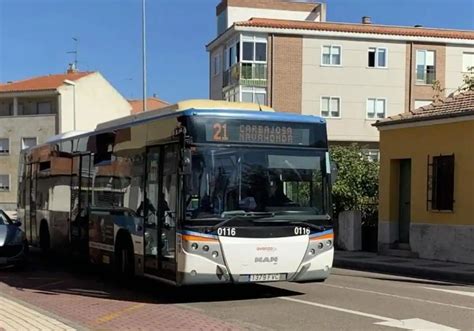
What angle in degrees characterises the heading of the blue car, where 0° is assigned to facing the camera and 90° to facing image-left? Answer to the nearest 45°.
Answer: approximately 315°

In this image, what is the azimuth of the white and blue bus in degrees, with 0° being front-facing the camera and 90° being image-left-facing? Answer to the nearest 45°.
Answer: approximately 315°

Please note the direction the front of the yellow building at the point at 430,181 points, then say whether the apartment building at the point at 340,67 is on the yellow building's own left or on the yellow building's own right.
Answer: on the yellow building's own right

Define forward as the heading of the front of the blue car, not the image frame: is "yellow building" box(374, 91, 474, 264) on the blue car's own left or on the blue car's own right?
on the blue car's own left

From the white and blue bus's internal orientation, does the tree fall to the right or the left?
on its left

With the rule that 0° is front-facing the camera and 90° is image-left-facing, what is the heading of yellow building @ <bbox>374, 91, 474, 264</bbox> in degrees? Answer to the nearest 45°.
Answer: approximately 45°

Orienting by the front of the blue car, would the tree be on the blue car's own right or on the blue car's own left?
on the blue car's own left

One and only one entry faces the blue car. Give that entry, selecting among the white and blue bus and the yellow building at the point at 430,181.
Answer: the yellow building
